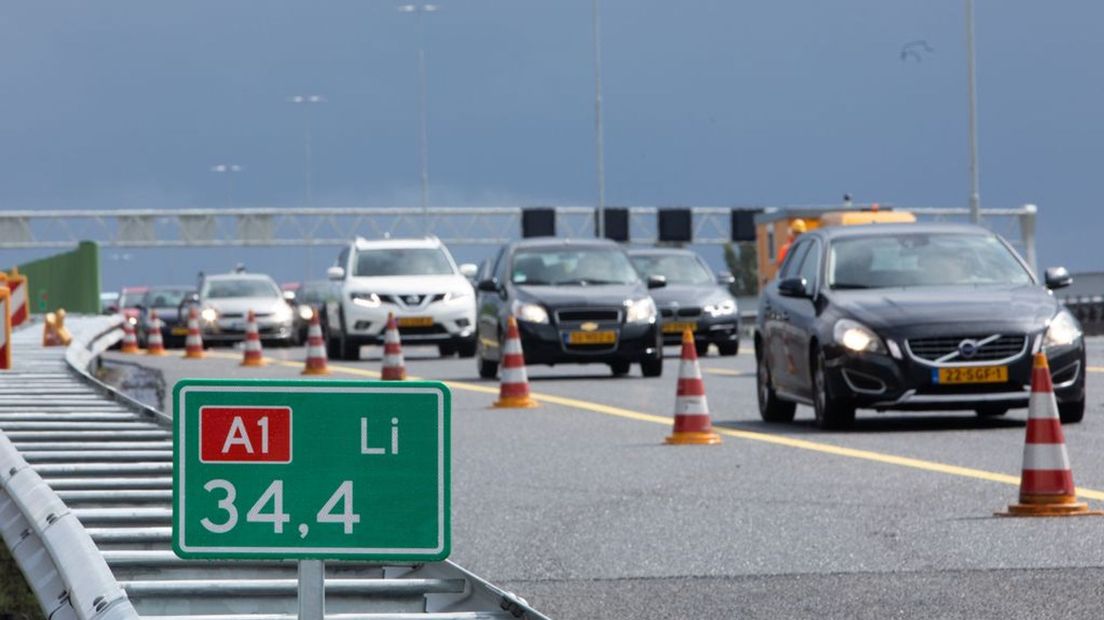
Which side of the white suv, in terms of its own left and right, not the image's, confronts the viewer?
front

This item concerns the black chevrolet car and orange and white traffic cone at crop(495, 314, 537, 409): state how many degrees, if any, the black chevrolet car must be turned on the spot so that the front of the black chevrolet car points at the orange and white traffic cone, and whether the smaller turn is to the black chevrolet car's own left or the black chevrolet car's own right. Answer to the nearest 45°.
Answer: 0° — it already faces it

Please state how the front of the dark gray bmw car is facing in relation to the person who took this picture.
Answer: facing the viewer

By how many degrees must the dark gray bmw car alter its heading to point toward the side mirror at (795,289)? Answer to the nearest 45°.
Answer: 0° — it already faces it

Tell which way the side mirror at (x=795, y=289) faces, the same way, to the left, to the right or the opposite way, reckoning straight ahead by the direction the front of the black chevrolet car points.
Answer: the opposite way

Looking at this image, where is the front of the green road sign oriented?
toward the camera

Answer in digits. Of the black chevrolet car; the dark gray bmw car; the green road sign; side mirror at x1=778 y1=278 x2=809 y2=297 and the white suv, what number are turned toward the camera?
4

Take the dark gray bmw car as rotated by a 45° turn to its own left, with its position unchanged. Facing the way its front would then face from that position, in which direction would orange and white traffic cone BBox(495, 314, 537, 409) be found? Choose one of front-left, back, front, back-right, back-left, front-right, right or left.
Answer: front-right

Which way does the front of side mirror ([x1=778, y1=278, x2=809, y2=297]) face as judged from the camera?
facing away from the viewer

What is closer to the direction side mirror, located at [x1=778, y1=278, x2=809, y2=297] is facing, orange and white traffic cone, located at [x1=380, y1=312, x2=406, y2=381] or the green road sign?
the orange and white traffic cone

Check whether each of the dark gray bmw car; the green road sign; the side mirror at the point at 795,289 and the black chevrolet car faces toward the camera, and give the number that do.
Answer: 3

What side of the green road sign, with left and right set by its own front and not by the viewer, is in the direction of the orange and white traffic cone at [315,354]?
back

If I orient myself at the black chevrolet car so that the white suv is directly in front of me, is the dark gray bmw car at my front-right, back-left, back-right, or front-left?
front-right

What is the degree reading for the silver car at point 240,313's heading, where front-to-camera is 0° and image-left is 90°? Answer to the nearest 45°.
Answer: approximately 0°

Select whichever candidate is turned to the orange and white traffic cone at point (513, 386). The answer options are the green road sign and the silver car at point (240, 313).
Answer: the silver car
